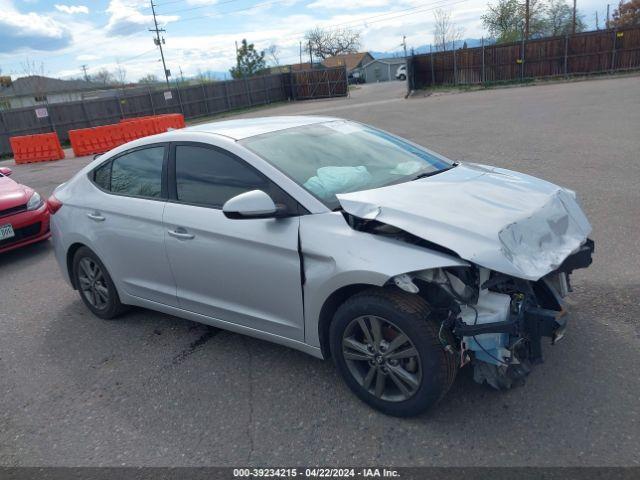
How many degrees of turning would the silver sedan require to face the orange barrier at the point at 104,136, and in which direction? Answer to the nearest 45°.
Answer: approximately 180°

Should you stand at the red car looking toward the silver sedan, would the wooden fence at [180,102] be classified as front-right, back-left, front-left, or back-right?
back-left

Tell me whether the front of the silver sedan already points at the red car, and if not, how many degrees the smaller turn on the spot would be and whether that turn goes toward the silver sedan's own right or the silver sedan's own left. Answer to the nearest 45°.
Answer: approximately 180°

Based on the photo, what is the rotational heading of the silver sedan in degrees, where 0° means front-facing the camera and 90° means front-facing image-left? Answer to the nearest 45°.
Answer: approximately 315°

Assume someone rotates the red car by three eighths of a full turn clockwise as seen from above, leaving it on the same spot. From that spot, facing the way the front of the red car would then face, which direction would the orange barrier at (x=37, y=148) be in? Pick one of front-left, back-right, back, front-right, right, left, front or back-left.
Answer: right

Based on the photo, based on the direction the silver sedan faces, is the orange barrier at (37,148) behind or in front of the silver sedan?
behind

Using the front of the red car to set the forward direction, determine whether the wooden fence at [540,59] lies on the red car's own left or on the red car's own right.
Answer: on the red car's own left

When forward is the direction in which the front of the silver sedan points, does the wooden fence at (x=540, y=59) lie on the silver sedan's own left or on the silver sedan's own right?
on the silver sedan's own left

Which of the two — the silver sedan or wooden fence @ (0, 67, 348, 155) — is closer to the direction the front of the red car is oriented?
the silver sedan
